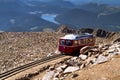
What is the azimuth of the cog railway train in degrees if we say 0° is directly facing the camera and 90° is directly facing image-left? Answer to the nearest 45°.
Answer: approximately 45°

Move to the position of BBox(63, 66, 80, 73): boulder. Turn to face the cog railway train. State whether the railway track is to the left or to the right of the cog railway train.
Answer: left

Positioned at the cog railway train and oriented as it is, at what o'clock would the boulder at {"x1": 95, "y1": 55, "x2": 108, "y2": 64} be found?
The boulder is roughly at 10 o'clock from the cog railway train.

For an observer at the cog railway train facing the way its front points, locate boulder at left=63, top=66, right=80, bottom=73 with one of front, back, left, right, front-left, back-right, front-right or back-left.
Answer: front-left

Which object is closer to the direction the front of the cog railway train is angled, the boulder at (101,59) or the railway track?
the railway track

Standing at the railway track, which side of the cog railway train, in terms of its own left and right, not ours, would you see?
front
